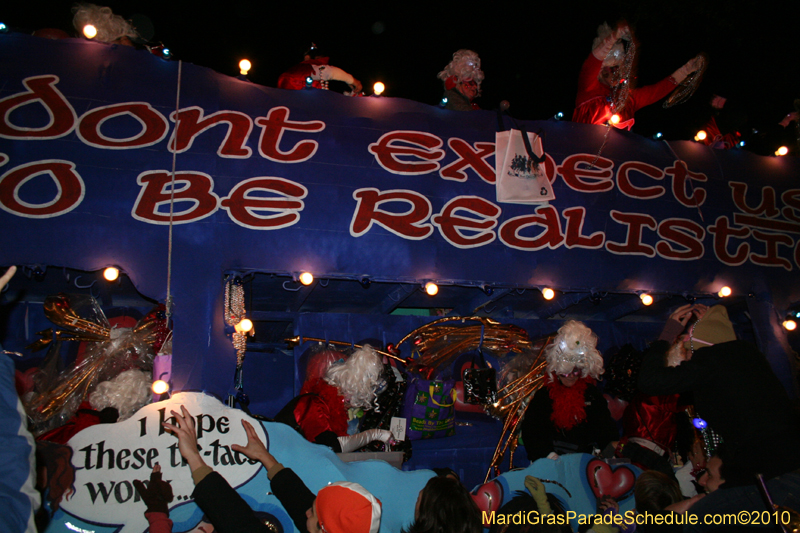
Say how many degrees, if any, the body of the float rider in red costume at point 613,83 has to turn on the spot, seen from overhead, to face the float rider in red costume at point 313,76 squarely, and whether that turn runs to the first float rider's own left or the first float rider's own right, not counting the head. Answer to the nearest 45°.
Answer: approximately 45° to the first float rider's own right

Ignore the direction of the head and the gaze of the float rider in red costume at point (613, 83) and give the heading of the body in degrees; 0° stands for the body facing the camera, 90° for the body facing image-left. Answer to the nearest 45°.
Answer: approximately 0°
